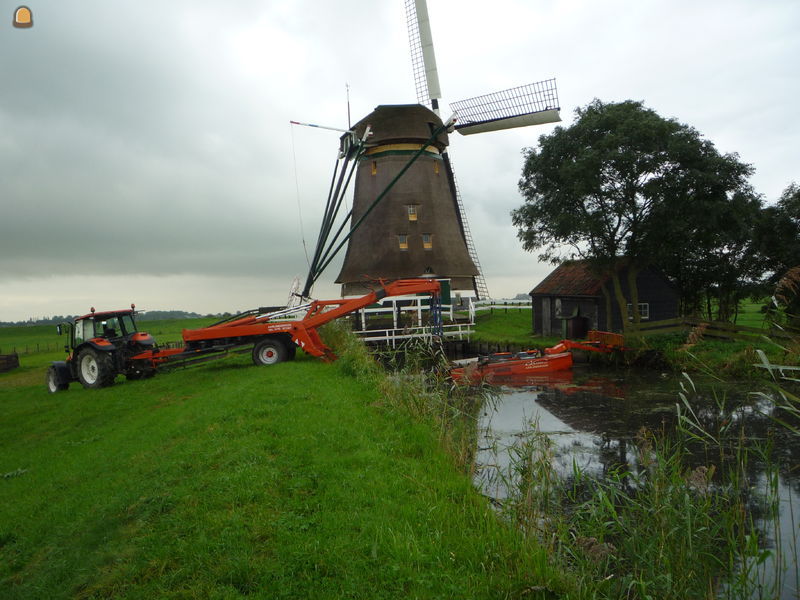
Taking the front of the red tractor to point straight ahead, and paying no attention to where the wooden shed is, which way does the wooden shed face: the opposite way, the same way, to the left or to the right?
to the left

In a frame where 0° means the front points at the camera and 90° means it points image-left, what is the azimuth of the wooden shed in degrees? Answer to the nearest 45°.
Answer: approximately 0°

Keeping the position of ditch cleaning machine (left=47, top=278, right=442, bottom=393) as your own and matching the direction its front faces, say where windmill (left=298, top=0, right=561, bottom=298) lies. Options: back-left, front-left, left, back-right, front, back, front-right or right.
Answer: back-right

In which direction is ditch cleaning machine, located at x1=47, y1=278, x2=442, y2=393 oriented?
to the viewer's left

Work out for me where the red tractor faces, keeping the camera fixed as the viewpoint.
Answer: facing away from the viewer and to the left of the viewer

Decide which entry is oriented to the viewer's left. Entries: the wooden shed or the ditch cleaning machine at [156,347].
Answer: the ditch cleaning machine

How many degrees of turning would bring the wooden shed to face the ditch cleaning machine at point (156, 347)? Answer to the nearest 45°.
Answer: approximately 45° to its right

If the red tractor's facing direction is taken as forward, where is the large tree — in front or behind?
behind

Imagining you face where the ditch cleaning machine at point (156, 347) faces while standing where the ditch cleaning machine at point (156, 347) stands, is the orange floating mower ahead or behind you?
behind

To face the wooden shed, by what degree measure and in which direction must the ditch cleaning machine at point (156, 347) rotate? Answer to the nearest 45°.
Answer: approximately 180°

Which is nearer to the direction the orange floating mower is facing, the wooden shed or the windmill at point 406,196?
the windmill
